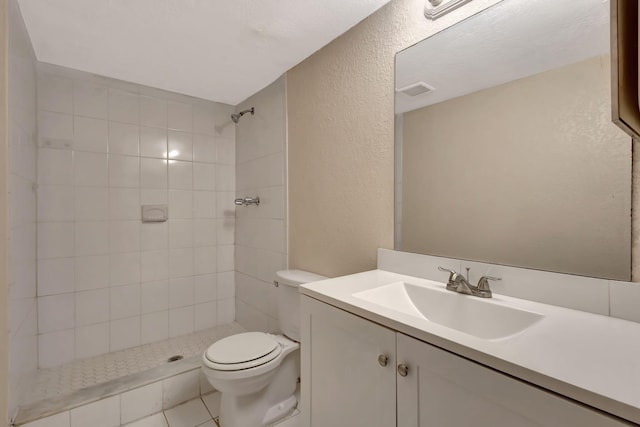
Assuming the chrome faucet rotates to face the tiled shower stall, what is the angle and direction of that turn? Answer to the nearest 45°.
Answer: approximately 45° to its right

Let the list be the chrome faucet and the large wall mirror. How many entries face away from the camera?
0

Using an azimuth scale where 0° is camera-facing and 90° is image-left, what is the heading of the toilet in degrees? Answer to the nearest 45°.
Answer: approximately 45°

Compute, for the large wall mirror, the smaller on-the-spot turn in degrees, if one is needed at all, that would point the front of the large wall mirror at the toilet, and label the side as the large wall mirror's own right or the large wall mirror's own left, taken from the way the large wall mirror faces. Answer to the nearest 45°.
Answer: approximately 45° to the large wall mirror's own right

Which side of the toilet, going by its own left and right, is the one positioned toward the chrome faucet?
left

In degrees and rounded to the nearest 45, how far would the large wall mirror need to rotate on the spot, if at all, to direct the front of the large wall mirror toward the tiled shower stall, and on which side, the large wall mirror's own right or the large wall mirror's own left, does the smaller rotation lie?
approximately 45° to the large wall mirror's own right

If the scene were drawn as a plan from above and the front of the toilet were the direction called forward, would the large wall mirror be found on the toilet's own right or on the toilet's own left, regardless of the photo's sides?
on the toilet's own left
